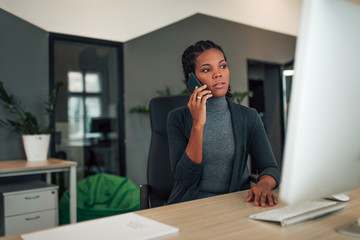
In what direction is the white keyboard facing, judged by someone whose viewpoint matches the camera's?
facing away from the viewer and to the left of the viewer

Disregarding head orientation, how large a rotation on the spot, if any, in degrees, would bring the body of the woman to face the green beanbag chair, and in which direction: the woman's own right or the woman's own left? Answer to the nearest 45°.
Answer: approximately 180°

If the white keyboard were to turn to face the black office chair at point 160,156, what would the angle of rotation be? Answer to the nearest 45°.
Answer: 0° — it already faces it

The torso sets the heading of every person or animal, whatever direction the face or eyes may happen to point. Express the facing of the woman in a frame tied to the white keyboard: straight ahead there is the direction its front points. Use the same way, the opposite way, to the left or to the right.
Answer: the opposite way

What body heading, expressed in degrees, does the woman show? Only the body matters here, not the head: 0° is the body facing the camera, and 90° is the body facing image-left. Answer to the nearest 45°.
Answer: approximately 315°

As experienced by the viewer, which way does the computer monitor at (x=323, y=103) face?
facing away from the viewer and to the left of the viewer

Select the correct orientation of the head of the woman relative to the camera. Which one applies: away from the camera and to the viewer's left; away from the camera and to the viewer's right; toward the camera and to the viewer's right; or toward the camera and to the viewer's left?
toward the camera and to the viewer's right
